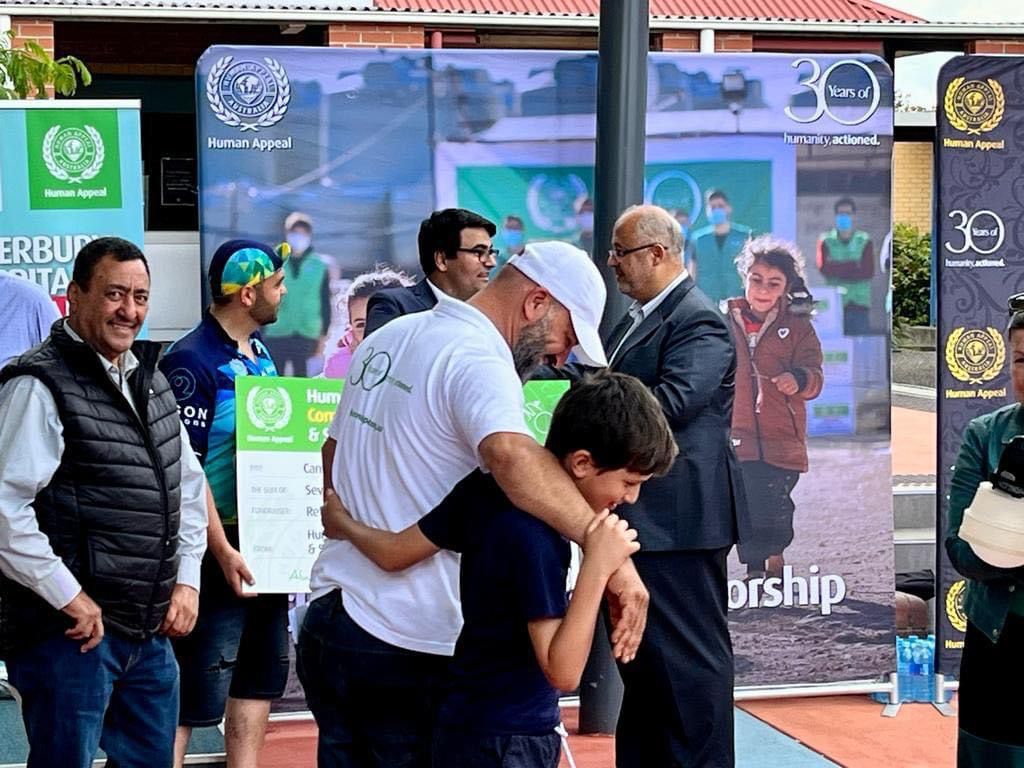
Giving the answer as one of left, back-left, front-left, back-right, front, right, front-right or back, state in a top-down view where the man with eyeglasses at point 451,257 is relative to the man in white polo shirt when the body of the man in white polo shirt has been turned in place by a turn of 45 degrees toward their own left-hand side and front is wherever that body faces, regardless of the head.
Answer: front

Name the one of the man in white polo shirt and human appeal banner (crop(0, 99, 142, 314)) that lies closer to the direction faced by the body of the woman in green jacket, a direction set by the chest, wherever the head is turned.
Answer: the man in white polo shirt

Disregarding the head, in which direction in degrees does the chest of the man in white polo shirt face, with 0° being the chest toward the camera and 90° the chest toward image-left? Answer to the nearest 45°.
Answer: approximately 225°

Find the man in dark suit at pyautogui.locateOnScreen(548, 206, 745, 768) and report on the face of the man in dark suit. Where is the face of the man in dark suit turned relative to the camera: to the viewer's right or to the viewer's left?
to the viewer's left

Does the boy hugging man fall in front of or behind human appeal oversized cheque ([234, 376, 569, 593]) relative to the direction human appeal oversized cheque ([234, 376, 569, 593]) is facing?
in front

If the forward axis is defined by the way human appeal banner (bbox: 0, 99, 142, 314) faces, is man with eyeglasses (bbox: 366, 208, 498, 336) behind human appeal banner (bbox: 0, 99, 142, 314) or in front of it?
in front

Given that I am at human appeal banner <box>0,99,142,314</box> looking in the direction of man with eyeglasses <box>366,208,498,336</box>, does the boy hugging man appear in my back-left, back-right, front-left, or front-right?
front-right

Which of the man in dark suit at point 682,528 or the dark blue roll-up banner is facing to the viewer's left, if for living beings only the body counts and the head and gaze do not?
the man in dark suit

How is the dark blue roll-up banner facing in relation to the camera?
toward the camera

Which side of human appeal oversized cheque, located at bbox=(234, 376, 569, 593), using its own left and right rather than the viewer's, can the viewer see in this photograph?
front

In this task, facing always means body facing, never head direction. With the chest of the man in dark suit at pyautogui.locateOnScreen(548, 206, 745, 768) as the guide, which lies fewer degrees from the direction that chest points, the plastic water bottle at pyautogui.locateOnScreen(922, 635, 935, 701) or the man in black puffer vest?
the man in black puffer vest

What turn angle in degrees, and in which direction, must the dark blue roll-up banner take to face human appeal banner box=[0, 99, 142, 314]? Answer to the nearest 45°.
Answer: approximately 90° to its right

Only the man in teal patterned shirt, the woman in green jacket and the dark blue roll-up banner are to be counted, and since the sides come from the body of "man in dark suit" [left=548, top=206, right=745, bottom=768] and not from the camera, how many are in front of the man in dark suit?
1
